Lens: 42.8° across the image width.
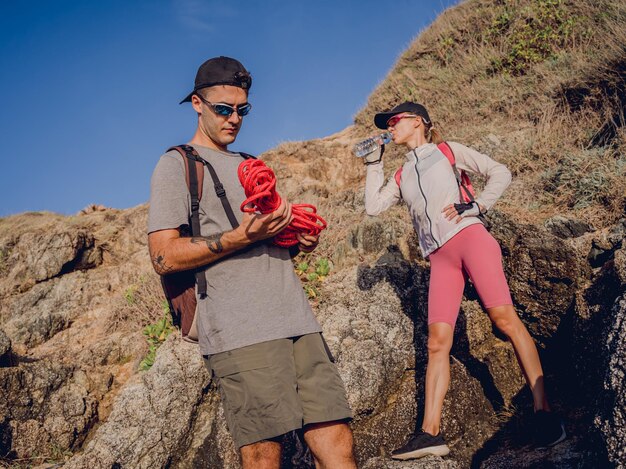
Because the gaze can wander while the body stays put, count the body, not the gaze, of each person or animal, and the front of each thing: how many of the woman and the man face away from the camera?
0

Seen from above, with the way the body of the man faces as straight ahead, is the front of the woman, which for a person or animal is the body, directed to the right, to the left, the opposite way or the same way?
to the right

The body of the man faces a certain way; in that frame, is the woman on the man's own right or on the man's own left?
on the man's own left

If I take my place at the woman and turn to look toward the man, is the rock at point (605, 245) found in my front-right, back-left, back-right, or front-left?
back-left

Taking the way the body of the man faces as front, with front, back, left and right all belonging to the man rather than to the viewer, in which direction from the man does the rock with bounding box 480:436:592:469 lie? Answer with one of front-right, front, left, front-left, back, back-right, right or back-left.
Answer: left

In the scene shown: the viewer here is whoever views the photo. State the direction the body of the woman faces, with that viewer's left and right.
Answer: facing the viewer and to the left of the viewer

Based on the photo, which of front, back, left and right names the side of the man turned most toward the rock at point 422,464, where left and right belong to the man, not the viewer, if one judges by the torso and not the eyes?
left

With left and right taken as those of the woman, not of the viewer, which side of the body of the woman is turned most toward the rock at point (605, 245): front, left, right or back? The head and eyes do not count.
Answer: back

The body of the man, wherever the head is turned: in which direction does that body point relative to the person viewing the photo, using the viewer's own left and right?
facing the viewer and to the right of the viewer

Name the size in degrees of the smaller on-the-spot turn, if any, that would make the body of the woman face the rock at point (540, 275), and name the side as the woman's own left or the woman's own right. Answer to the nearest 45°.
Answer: approximately 180°

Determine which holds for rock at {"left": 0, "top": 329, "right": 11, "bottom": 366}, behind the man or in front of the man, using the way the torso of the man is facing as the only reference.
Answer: behind
